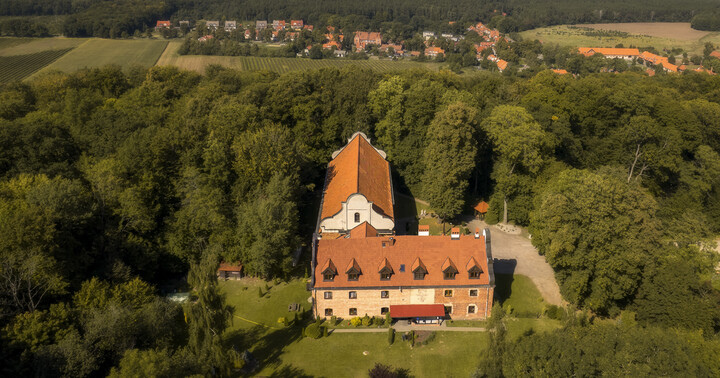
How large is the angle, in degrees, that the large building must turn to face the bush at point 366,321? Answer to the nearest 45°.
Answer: approximately 45° to its right

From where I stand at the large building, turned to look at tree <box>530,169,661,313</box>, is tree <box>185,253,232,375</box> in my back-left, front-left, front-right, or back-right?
back-right

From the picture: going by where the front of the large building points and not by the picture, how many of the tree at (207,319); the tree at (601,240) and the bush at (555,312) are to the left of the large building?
2

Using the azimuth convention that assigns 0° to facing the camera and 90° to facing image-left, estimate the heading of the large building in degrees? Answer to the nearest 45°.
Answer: approximately 0°

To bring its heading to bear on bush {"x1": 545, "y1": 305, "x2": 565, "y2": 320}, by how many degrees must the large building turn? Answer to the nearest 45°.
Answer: approximately 90° to its left

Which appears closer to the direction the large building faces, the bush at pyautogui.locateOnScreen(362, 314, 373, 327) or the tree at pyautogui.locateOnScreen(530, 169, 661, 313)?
the bush

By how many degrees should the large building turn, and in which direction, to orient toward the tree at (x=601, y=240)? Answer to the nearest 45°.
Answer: approximately 90° to its left

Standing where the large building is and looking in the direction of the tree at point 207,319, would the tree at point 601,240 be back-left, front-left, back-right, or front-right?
back-left

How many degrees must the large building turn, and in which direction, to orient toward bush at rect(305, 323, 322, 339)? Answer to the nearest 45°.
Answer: approximately 45° to its right
